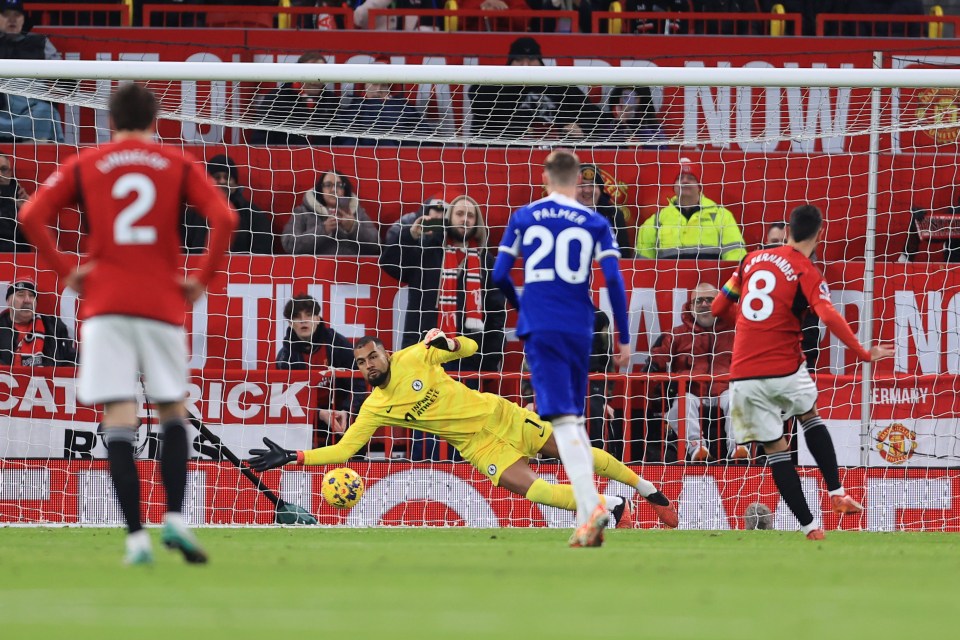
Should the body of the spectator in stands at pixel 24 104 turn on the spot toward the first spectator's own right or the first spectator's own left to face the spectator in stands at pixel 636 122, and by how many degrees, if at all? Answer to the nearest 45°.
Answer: approximately 90° to the first spectator's own left

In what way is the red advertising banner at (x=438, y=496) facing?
toward the camera

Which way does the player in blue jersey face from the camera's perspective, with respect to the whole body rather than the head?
away from the camera

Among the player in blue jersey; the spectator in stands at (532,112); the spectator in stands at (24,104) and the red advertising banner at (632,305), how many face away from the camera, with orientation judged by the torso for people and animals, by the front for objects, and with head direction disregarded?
1

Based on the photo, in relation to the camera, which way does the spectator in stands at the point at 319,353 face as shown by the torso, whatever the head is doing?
toward the camera

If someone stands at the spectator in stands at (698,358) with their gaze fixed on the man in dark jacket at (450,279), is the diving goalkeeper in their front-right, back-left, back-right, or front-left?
front-left

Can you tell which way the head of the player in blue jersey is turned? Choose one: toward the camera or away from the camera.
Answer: away from the camera

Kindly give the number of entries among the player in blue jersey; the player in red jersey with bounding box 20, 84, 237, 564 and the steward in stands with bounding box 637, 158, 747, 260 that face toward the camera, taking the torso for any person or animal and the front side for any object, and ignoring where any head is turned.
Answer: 1

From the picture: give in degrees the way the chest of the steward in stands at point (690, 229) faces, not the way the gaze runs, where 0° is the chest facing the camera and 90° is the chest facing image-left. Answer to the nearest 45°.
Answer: approximately 0°

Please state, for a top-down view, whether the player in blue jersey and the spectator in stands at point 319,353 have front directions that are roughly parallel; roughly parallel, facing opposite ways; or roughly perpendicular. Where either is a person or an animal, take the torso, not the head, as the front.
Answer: roughly parallel, facing opposite ways

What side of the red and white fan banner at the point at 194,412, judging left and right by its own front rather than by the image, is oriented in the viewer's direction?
front

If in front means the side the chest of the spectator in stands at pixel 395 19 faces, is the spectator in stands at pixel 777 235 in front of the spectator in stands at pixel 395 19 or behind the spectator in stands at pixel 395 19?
in front

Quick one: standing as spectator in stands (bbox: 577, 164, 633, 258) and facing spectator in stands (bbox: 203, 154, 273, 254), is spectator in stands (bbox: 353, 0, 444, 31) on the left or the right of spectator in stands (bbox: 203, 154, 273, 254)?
right

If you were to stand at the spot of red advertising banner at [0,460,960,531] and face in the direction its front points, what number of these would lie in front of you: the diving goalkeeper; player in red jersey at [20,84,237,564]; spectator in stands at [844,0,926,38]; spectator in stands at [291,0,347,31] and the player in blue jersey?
3

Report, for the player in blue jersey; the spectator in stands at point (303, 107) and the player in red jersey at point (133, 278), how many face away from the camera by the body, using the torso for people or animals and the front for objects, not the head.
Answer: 2
